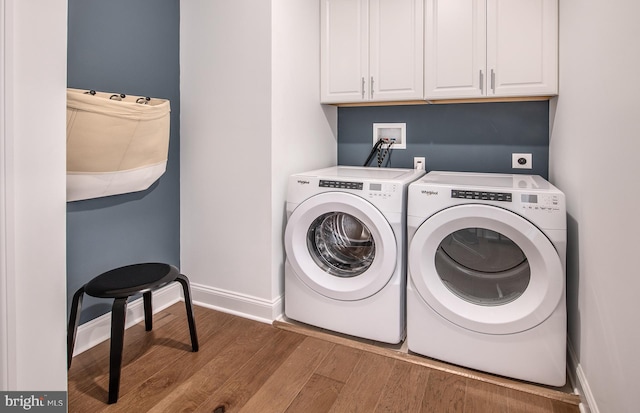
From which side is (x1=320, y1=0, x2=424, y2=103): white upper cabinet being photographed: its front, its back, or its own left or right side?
front

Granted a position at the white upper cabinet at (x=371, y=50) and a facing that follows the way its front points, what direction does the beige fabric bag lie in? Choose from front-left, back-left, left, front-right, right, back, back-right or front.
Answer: front-right
